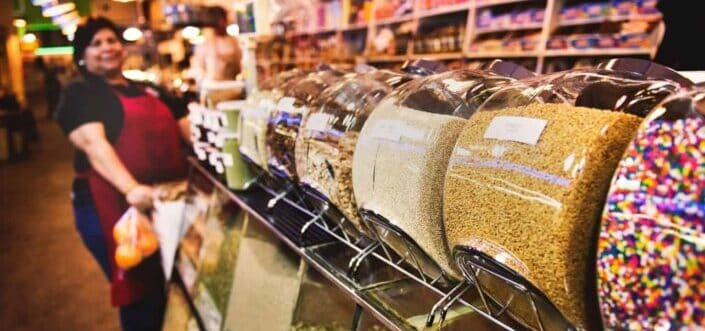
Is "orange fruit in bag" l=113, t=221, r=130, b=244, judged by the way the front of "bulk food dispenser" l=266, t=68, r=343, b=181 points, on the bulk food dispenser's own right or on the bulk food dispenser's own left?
on the bulk food dispenser's own right

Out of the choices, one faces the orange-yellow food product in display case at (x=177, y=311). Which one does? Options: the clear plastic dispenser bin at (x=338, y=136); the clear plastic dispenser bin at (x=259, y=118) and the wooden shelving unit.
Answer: the wooden shelving unit

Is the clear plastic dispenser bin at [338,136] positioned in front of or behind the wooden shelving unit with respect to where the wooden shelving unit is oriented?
in front

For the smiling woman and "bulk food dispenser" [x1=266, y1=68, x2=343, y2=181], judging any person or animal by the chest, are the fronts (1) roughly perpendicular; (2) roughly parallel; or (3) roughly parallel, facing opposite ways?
roughly perpendicular

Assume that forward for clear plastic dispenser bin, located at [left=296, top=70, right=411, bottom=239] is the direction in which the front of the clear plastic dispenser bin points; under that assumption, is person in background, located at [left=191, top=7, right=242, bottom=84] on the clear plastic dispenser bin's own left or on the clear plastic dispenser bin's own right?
on the clear plastic dispenser bin's own right

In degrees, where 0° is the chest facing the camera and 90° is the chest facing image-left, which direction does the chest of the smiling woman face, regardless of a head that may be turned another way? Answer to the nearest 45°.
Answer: approximately 315°

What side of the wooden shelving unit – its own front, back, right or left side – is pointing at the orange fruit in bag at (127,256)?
front

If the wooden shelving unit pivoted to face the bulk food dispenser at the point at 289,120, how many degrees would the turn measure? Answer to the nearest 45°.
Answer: approximately 45° to its left

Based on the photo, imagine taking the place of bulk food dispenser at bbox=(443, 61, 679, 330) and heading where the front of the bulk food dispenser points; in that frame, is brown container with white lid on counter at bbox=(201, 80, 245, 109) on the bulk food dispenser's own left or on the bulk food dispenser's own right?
on the bulk food dispenser's own right
